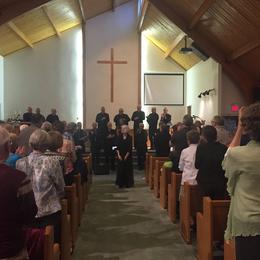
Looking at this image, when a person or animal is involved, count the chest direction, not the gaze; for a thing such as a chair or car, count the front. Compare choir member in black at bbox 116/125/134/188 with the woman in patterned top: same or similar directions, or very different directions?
very different directions

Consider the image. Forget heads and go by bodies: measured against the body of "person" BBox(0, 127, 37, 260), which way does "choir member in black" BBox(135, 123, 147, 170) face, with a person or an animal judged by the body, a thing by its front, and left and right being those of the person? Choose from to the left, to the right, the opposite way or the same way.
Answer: the opposite way

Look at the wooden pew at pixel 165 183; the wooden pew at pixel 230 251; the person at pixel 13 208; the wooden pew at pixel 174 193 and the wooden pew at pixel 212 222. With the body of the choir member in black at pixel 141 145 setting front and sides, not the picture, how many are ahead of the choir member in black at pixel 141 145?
5

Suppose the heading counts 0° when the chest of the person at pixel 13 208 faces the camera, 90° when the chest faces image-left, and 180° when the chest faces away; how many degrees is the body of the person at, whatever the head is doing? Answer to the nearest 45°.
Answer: approximately 180°

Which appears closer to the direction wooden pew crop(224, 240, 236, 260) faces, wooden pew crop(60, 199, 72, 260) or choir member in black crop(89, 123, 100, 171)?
the choir member in black

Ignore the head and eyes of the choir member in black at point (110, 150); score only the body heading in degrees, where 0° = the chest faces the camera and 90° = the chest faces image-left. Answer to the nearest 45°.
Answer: approximately 0°

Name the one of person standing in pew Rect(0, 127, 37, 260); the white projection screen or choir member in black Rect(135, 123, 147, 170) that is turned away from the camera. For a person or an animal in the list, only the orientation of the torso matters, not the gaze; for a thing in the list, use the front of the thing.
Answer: the person standing in pew

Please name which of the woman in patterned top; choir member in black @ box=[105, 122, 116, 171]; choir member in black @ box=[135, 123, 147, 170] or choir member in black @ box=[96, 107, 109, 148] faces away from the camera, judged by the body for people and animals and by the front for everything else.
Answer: the woman in patterned top

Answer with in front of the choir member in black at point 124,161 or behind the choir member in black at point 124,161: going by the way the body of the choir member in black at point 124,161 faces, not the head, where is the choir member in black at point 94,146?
behind

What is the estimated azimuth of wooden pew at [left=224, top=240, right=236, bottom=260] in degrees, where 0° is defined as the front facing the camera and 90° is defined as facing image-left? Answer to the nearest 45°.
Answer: approximately 180°

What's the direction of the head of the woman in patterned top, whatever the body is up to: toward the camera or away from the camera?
away from the camera
